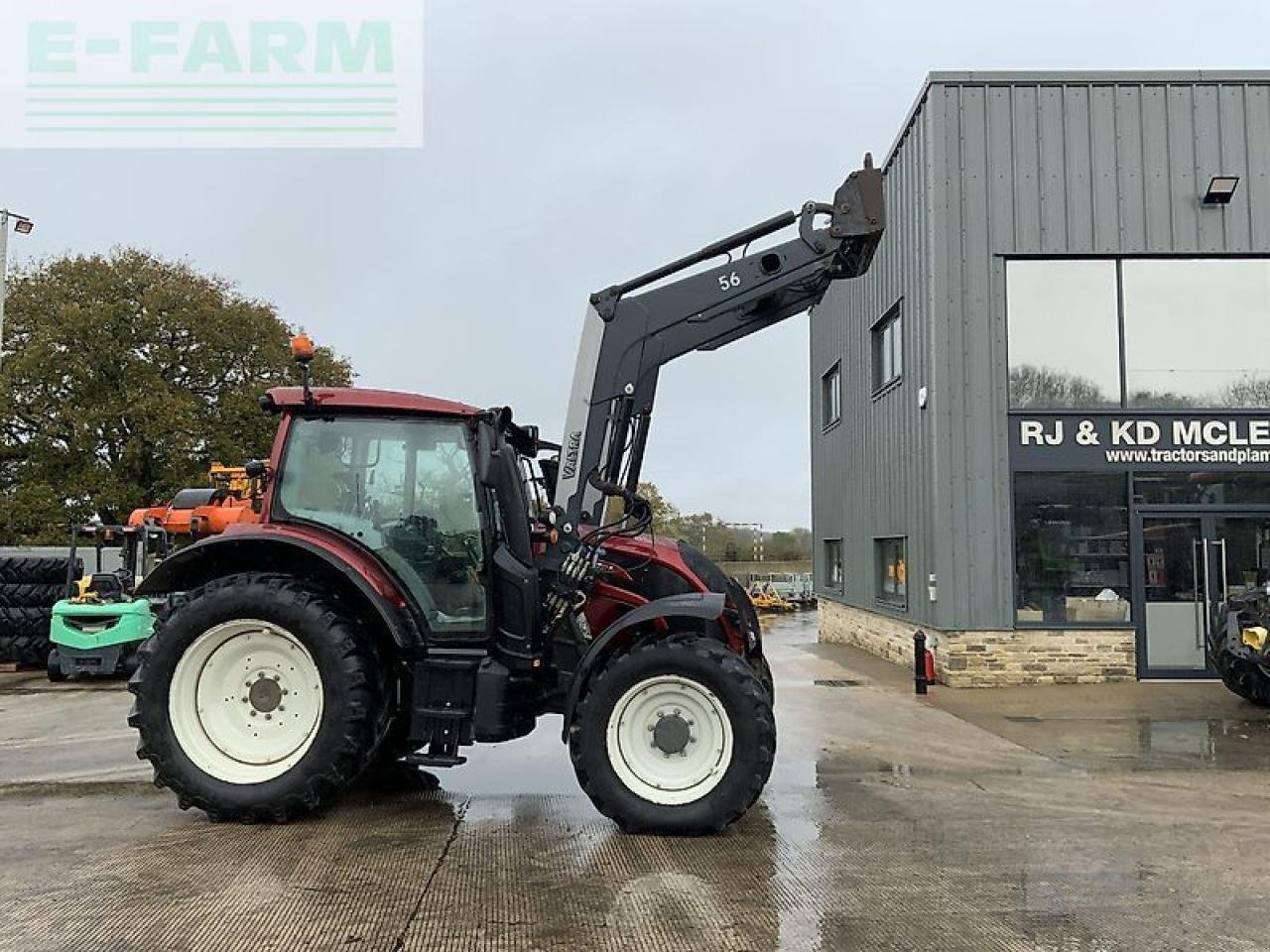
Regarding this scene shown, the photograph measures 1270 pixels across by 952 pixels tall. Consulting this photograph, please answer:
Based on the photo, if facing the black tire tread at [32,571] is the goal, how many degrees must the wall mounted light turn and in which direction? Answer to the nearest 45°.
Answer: approximately 90° to its right

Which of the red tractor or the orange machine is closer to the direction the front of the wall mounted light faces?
the red tractor

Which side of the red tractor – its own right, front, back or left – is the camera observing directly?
right

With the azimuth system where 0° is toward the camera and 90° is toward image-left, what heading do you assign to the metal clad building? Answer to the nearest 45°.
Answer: approximately 0°

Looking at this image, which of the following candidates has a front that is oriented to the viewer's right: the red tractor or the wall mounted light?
the red tractor

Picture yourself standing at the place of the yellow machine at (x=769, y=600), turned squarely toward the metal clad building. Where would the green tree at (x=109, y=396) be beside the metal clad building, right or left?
right

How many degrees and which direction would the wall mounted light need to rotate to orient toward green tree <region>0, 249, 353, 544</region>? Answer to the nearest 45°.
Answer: approximately 90° to its right

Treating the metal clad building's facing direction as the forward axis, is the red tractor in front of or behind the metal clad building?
in front

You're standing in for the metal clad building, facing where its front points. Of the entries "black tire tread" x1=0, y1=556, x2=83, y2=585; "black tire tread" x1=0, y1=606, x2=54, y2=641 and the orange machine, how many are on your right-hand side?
3

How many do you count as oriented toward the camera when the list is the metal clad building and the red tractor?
1
